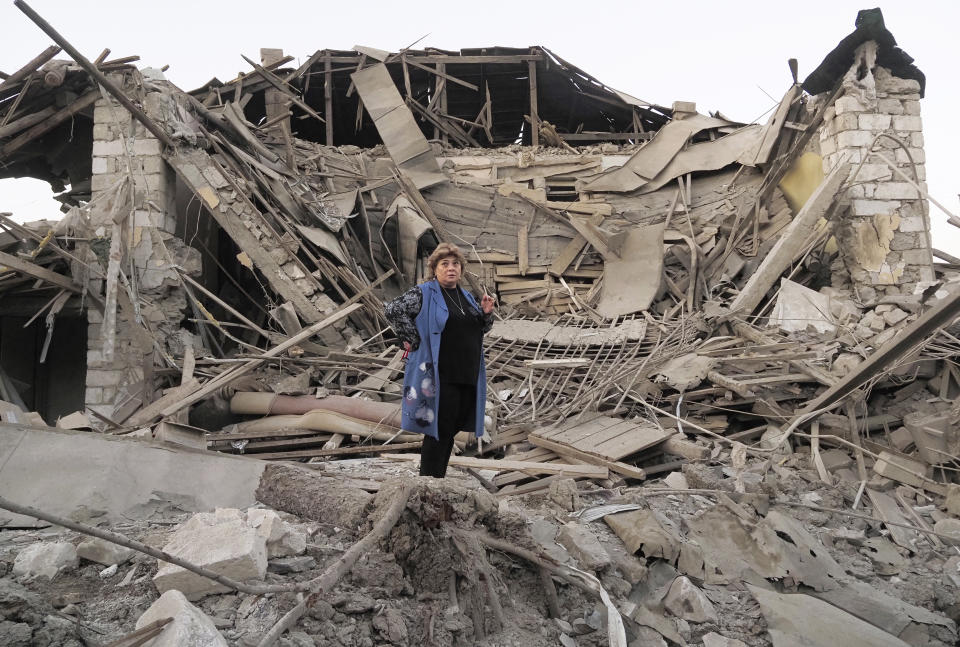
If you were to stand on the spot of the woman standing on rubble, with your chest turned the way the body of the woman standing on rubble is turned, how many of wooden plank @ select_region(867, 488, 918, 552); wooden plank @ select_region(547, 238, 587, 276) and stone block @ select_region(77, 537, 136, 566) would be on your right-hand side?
1

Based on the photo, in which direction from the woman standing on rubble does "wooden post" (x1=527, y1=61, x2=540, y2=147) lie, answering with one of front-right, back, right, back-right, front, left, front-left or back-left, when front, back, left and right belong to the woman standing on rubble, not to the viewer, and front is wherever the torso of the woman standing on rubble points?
back-left

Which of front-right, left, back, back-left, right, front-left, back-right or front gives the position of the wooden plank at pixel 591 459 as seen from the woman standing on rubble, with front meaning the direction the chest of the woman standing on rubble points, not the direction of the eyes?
left

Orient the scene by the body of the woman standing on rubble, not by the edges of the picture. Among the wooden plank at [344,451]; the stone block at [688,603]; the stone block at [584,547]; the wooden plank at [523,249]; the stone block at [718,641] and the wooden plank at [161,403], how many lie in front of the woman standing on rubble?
3

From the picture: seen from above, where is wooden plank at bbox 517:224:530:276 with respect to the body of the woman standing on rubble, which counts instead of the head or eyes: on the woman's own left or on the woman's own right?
on the woman's own left

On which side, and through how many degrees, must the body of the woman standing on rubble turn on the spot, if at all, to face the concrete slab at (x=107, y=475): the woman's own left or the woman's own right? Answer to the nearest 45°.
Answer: approximately 135° to the woman's own right

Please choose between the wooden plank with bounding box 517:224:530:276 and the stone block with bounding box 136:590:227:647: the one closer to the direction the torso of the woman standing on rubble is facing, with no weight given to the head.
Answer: the stone block

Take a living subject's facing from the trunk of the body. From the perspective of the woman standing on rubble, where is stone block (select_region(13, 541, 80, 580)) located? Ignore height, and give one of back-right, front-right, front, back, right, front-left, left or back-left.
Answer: right

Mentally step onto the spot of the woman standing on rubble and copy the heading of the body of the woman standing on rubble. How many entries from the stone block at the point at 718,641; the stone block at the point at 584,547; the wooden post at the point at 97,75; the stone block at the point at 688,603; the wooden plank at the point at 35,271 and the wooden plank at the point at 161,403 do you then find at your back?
3

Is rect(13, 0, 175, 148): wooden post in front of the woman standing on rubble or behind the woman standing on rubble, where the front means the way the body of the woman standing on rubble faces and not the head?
behind

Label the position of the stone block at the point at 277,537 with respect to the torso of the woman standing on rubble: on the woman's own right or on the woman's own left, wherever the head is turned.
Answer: on the woman's own right

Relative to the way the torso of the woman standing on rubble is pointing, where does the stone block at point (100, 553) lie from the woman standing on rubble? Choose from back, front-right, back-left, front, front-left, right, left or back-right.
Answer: right

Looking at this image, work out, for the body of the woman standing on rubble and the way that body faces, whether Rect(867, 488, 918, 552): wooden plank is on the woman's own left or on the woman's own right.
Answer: on the woman's own left

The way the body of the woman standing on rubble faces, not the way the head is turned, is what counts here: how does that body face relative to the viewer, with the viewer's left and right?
facing the viewer and to the right of the viewer
